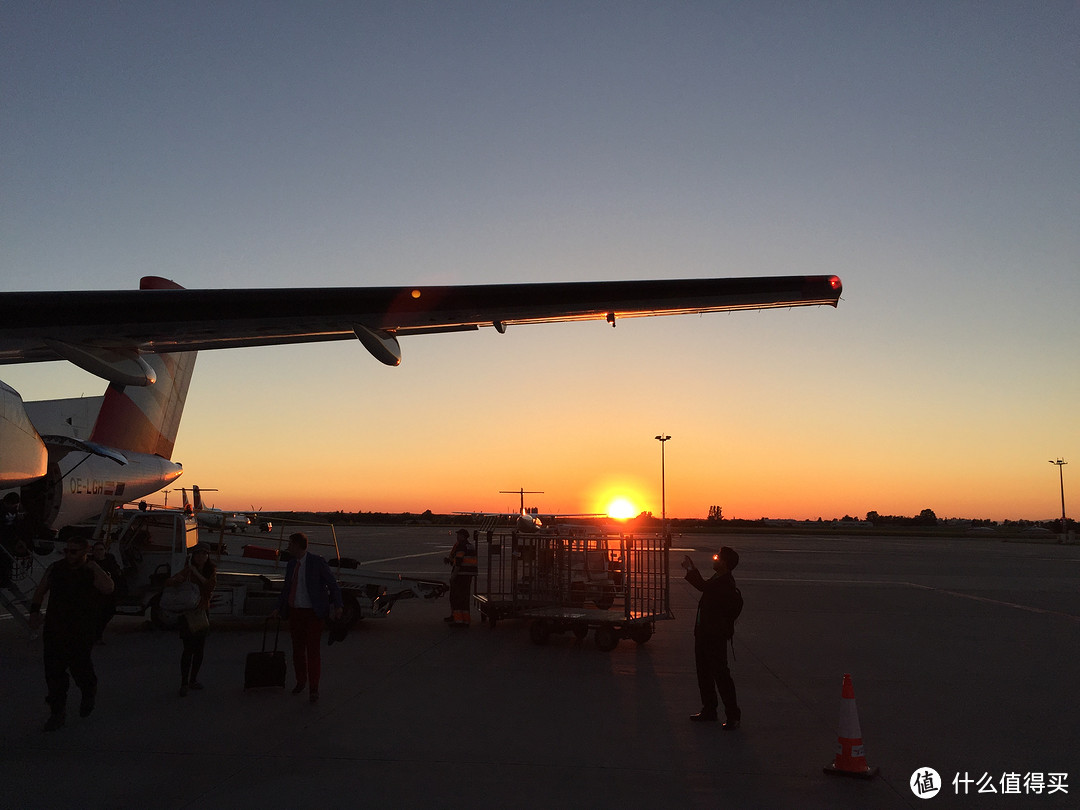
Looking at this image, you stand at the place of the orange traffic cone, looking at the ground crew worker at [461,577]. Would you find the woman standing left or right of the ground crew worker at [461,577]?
left

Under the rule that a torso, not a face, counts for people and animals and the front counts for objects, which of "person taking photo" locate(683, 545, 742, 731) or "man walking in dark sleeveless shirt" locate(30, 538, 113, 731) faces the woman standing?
"person taking photo" locate(683, 545, 742, 731)

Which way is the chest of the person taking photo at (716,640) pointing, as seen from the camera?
to the viewer's left

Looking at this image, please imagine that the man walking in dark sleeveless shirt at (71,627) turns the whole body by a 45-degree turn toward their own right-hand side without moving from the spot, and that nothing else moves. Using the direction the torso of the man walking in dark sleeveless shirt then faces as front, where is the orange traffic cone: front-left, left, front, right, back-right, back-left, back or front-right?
back-left

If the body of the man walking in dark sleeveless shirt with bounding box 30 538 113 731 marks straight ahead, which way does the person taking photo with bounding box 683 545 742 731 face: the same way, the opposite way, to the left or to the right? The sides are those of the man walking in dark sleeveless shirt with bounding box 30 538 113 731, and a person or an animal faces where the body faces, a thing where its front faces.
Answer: to the right

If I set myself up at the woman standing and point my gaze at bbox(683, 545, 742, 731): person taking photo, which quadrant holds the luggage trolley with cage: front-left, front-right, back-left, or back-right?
front-left

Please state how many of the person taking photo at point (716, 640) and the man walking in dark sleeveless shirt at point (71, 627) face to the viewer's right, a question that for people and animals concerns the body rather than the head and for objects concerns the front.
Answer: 0

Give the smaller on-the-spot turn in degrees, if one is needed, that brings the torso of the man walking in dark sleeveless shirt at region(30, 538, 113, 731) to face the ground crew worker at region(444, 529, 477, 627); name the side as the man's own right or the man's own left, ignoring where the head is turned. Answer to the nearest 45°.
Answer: approximately 180°

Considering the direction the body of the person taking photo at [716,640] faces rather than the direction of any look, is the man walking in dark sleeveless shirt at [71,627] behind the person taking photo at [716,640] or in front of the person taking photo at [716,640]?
in front

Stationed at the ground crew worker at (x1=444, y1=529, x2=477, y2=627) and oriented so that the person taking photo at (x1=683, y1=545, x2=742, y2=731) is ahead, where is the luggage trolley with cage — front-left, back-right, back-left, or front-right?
front-left

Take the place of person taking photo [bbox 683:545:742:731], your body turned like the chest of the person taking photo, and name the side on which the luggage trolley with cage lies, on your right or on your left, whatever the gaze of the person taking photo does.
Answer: on your right

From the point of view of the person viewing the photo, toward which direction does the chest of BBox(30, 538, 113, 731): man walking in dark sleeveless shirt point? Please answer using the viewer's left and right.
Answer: facing the viewer and to the left of the viewer

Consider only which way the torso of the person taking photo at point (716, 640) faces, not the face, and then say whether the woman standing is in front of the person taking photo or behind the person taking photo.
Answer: in front
